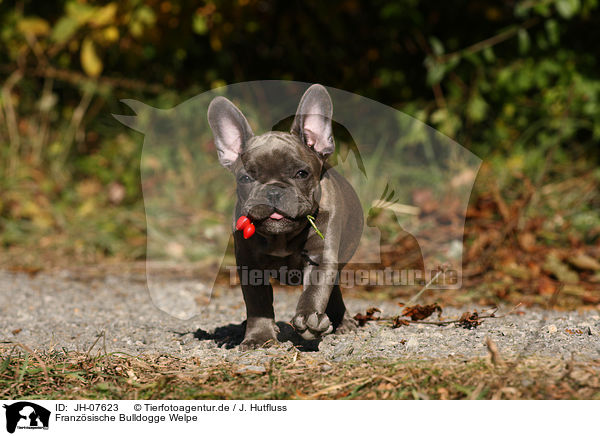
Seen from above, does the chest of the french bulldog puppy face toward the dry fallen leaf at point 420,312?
no

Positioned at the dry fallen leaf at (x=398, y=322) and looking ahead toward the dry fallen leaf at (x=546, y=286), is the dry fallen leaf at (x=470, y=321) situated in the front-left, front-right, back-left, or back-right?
front-right

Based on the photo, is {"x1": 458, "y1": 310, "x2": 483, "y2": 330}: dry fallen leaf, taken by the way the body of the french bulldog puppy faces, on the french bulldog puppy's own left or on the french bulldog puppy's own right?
on the french bulldog puppy's own left

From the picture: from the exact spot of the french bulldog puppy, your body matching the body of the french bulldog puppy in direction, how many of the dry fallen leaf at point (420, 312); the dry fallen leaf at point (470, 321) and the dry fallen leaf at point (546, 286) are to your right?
0

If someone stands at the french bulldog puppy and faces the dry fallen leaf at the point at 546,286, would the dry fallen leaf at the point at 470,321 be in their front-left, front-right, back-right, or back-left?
front-right

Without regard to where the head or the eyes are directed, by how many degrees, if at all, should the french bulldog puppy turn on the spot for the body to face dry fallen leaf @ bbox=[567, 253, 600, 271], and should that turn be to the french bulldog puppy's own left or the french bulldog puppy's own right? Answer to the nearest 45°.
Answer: approximately 135° to the french bulldog puppy's own left

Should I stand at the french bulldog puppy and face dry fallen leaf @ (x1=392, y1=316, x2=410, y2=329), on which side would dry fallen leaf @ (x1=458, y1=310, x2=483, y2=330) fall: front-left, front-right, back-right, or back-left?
front-right

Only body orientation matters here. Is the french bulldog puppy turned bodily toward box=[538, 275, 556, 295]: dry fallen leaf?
no

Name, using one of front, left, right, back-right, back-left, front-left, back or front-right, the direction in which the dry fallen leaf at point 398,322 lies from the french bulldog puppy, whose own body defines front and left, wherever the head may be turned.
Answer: back-left

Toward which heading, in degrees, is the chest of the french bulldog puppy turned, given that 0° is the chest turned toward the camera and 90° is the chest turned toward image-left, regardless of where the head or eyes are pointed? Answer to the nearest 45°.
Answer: approximately 0°
